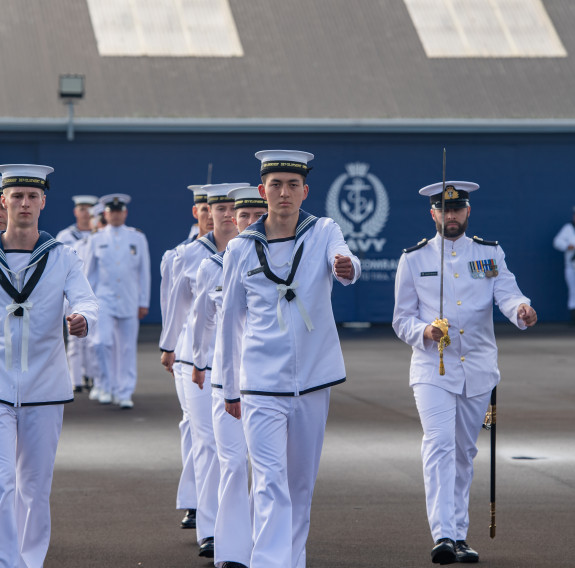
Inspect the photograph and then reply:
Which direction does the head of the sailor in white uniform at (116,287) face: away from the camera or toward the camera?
toward the camera

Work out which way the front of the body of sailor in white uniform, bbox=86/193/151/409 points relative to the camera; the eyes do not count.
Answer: toward the camera

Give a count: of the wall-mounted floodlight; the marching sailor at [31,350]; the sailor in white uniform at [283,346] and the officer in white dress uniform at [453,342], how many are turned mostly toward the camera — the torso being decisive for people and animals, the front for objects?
4

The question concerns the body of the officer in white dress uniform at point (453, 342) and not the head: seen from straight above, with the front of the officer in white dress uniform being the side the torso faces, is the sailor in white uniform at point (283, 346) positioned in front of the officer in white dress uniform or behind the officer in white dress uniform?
in front

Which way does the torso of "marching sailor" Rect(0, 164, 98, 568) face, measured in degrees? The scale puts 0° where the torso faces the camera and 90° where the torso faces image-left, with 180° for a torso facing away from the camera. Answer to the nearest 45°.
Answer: approximately 0°

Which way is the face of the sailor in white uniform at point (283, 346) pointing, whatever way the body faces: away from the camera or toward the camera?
toward the camera

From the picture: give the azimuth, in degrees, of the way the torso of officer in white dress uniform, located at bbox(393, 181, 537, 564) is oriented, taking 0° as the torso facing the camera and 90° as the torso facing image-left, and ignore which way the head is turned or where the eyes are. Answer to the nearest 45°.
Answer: approximately 0°

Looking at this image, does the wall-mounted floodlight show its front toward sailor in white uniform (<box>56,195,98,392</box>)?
yes

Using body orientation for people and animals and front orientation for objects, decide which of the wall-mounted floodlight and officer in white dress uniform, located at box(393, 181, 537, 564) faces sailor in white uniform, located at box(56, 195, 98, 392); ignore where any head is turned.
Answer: the wall-mounted floodlight

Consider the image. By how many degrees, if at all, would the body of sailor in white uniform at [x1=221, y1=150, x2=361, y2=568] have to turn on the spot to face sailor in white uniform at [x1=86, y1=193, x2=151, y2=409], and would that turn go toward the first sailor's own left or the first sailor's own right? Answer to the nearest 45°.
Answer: approximately 180°

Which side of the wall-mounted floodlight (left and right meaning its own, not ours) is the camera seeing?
front

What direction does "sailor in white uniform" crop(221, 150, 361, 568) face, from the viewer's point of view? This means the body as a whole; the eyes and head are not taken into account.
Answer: toward the camera

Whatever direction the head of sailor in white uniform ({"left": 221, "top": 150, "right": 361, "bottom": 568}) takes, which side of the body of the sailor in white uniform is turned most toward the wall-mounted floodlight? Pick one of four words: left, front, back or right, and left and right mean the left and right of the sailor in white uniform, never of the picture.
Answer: back
